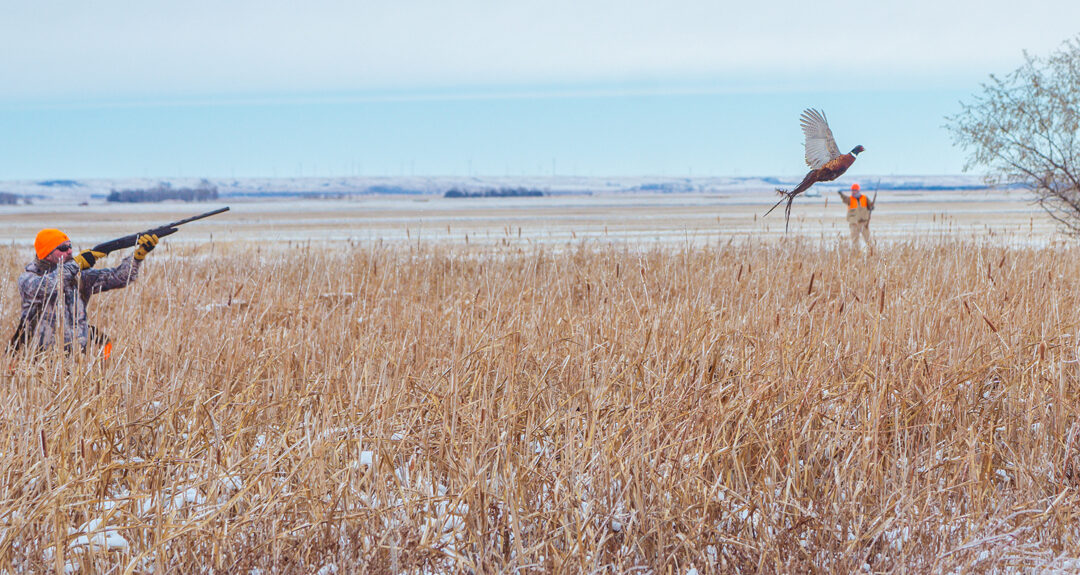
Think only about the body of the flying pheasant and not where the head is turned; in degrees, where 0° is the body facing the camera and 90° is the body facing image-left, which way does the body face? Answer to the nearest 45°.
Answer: approximately 270°

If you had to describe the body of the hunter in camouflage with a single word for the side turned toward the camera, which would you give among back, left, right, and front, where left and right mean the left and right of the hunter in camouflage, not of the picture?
right

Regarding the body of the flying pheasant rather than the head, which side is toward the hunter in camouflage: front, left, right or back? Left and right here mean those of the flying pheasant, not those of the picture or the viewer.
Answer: back

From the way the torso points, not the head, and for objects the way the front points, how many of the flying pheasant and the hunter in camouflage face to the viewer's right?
2
